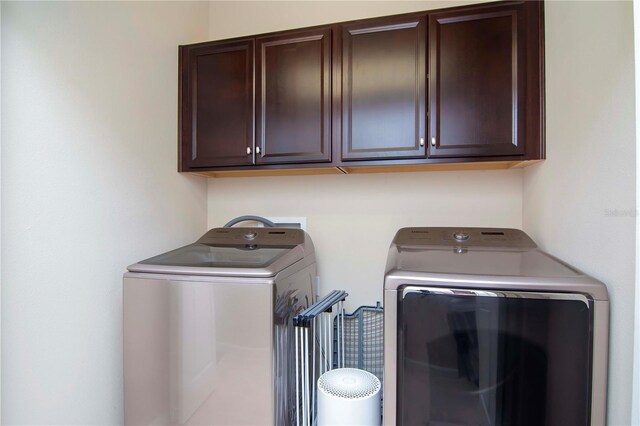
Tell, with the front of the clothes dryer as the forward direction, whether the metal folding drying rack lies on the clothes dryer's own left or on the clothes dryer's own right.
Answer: on the clothes dryer's own right

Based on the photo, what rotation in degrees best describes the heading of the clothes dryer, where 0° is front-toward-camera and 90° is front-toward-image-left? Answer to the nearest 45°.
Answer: approximately 0°
